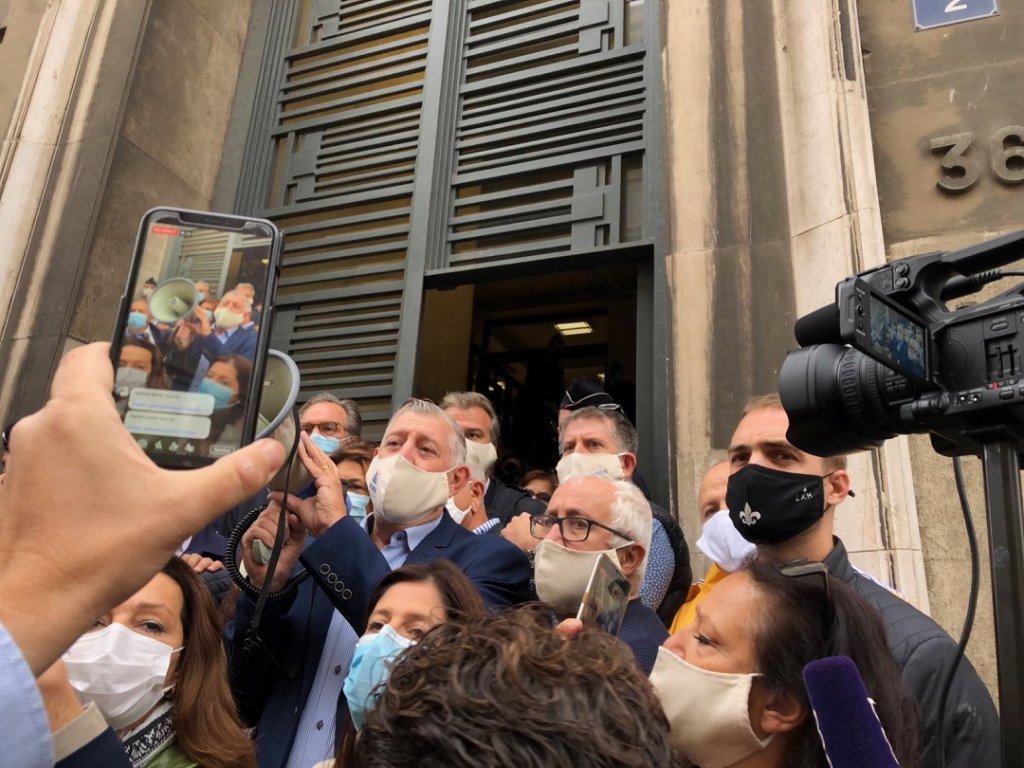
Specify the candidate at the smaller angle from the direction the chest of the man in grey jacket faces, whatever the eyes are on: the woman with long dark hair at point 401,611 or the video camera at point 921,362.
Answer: the woman with long dark hair

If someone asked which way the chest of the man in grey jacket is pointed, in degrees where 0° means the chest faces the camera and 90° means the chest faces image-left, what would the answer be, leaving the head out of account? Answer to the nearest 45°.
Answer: approximately 45°

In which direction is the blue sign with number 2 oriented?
toward the camera

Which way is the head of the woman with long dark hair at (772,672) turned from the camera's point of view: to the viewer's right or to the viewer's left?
to the viewer's left

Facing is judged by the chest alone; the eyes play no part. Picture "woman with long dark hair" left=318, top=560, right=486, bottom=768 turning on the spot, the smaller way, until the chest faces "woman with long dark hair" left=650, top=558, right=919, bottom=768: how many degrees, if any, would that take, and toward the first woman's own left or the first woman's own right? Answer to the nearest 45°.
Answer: approximately 90° to the first woman's own left

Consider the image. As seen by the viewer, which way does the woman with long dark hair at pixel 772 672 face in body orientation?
to the viewer's left

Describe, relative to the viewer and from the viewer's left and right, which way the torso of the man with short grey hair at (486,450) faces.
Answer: facing the viewer and to the left of the viewer

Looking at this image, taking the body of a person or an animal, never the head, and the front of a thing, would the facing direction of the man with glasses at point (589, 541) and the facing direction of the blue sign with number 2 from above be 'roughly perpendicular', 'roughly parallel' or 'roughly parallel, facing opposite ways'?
roughly parallel

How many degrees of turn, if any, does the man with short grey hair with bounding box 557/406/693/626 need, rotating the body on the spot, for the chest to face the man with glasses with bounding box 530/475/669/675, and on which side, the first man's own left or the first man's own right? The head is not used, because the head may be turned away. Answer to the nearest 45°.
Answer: approximately 45° to the first man's own left

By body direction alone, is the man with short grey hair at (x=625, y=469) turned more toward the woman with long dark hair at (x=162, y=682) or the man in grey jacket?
the woman with long dark hair

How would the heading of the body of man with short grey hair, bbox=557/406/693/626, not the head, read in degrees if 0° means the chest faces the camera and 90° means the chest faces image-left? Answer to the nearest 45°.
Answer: approximately 45°

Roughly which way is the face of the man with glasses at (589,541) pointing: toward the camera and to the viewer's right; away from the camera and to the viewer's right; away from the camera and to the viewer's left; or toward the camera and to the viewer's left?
toward the camera and to the viewer's left

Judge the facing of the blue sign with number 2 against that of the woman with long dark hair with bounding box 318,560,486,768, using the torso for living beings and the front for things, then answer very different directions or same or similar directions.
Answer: same or similar directions

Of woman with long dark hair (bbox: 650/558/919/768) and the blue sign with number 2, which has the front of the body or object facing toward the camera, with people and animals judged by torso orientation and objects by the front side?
the blue sign with number 2

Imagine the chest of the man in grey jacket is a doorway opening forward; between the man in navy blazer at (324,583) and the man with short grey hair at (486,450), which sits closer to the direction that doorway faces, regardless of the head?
the man in navy blazer

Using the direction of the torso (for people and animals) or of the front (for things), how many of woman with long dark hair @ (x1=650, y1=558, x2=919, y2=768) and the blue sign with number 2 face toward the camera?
1
